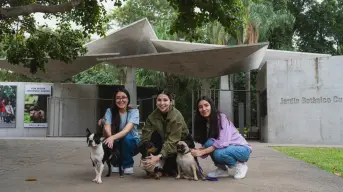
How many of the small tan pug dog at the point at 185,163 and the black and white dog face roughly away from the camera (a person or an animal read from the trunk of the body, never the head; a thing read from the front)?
0

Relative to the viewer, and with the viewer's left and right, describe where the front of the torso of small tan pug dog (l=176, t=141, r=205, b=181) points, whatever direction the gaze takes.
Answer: facing the viewer and to the left of the viewer

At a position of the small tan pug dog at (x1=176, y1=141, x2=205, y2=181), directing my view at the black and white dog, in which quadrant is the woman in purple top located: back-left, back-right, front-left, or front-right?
back-right

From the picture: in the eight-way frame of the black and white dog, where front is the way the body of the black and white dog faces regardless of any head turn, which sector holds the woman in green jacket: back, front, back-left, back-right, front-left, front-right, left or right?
back-left

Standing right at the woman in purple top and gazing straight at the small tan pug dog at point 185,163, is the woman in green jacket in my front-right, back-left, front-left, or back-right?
front-right

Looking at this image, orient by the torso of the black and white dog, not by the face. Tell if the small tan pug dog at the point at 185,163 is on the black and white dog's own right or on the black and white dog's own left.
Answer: on the black and white dog's own left

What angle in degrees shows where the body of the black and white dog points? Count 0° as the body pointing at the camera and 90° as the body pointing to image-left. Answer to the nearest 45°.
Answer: approximately 45°
